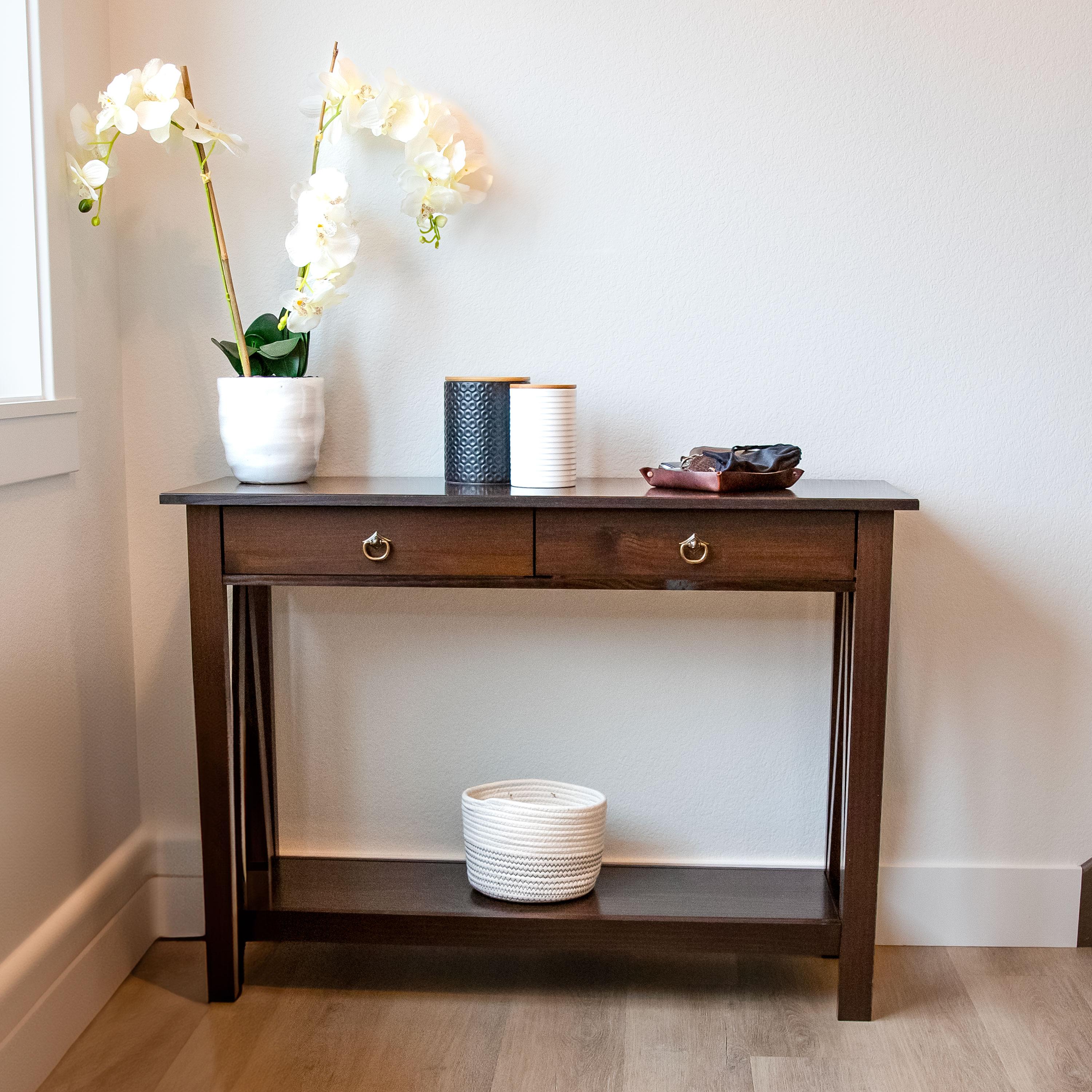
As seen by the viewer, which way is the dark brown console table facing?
toward the camera
